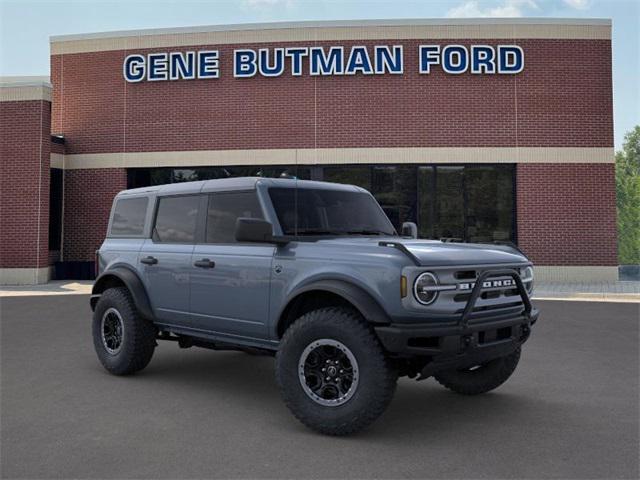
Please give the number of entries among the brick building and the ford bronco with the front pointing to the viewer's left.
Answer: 0

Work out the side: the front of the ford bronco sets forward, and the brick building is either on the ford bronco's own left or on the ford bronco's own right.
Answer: on the ford bronco's own left

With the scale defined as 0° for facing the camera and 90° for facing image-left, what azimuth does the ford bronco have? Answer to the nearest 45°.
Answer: approximately 315°

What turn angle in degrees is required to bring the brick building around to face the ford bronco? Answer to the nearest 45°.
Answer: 0° — it already faces it
